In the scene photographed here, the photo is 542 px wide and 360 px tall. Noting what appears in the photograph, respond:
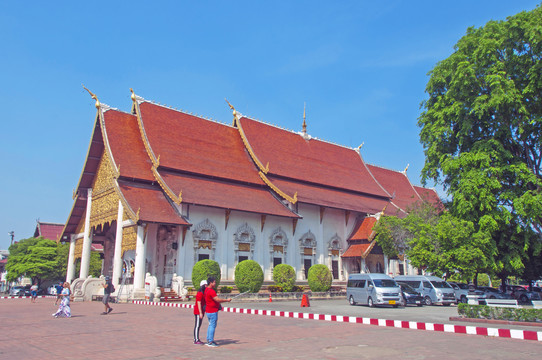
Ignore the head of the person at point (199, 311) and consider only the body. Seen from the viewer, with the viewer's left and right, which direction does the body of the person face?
facing to the right of the viewer

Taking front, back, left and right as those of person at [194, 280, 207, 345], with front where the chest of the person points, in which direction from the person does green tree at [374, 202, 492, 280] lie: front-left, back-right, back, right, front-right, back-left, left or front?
front-left
